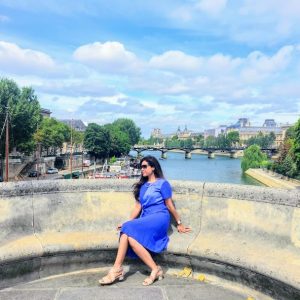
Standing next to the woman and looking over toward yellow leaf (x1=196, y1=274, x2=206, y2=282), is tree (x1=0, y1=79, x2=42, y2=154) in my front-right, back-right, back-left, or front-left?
back-left

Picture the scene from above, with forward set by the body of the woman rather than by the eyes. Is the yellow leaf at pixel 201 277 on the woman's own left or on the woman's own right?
on the woman's own left

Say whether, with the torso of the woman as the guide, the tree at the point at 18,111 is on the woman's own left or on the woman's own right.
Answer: on the woman's own right

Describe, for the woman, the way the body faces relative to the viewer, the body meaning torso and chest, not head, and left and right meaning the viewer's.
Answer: facing the viewer and to the left of the viewer
